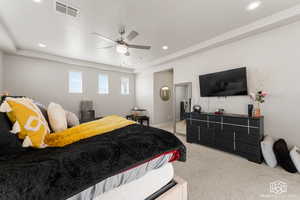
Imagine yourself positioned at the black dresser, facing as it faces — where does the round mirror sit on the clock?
The round mirror is roughly at 3 o'clock from the black dresser.

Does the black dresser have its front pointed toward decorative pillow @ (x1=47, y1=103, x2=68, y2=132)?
yes

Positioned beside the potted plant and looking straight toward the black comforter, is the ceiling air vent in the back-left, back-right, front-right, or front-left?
front-right

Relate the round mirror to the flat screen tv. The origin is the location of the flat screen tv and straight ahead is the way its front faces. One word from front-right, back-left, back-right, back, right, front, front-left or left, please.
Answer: right

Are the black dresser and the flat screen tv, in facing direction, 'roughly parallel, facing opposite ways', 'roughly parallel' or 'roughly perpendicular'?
roughly parallel

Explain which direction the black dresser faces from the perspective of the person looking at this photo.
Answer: facing the viewer and to the left of the viewer

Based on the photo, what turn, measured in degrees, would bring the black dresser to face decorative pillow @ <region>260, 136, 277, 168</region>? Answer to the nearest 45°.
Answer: approximately 90° to its left

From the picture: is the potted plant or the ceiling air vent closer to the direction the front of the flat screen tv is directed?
the ceiling air vent

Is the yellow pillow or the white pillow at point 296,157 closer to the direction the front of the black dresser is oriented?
the yellow pillow

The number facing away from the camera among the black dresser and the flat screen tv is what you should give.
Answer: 0
